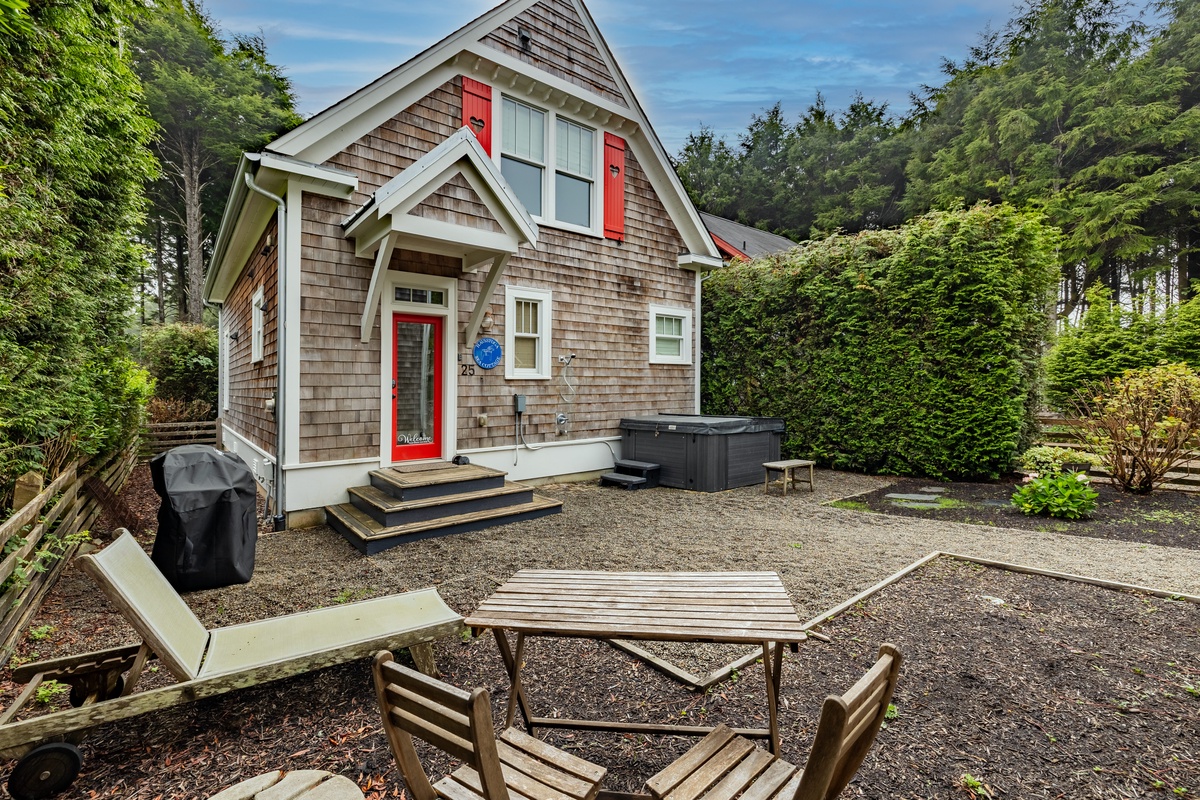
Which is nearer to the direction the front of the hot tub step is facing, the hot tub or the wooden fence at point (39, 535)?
the wooden fence

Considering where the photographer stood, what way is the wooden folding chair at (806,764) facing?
facing away from the viewer and to the left of the viewer

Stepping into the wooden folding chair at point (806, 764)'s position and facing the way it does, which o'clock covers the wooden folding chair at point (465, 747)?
the wooden folding chair at point (465, 747) is roughly at 10 o'clock from the wooden folding chair at point (806, 764).

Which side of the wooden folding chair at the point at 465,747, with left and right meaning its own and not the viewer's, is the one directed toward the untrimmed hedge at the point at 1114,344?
front

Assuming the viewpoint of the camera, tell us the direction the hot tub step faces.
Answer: facing the viewer and to the left of the viewer

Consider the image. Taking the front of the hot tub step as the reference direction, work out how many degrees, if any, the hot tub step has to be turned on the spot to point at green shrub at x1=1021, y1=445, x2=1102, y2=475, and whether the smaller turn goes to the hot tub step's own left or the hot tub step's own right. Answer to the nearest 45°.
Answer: approximately 135° to the hot tub step's own left

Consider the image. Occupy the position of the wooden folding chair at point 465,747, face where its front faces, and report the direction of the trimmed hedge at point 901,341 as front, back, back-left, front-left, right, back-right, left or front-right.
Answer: front

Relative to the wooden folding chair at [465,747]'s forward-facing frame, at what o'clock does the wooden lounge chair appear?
The wooden lounge chair is roughly at 9 o'clock from the wooden folding chair.

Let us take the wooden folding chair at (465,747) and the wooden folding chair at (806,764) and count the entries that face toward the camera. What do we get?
0

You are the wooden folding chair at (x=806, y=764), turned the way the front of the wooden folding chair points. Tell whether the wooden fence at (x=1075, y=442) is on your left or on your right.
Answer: on your right

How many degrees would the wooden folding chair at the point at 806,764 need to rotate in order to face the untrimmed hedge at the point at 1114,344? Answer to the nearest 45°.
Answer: approximately 90° to its right

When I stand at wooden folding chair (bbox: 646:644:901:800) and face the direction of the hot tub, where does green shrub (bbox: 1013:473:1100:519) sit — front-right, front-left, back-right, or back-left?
front-right
